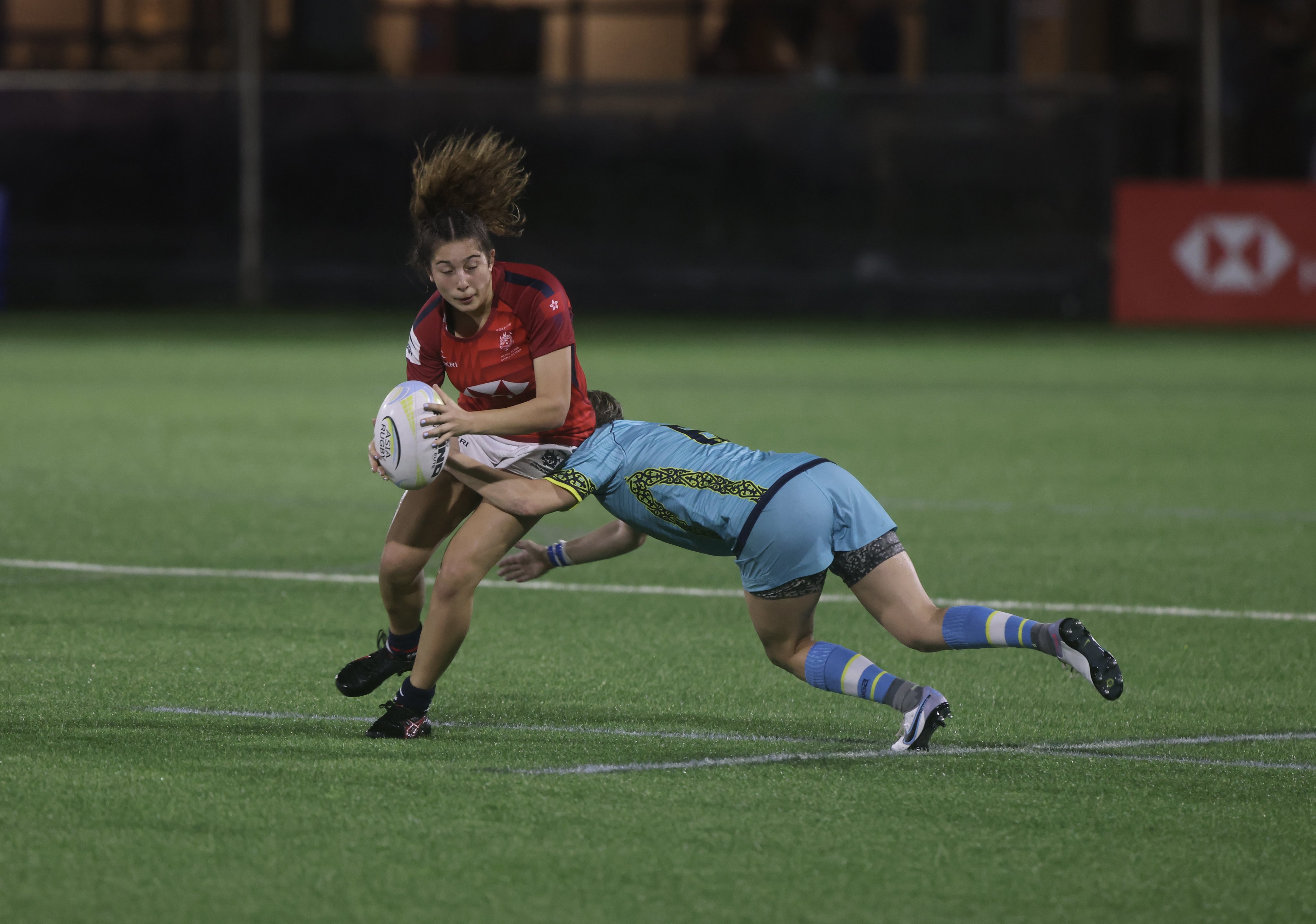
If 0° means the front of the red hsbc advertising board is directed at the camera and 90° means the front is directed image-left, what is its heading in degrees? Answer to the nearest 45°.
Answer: approximately 0°

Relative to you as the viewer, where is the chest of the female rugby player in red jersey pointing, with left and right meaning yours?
facing the viewer and to the left of the viewer

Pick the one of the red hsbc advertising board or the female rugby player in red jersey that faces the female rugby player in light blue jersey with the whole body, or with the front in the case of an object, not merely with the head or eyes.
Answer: the red hsbc advertising board

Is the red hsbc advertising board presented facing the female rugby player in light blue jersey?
yes

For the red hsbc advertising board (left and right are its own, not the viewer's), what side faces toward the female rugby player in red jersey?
front

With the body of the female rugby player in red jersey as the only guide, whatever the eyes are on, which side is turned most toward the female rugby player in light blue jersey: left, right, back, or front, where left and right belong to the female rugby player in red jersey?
left
